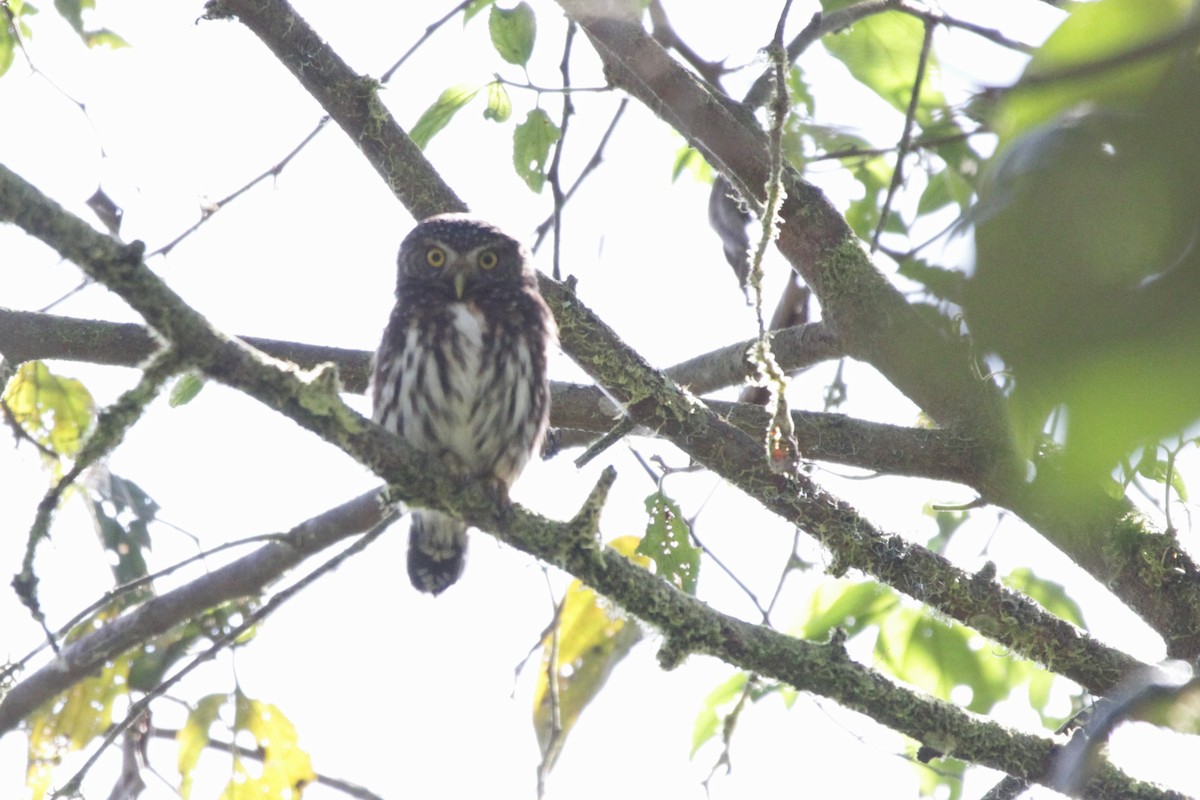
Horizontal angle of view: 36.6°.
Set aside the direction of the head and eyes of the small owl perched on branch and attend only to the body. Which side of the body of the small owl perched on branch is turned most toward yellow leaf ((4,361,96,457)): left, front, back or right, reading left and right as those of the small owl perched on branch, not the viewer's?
right

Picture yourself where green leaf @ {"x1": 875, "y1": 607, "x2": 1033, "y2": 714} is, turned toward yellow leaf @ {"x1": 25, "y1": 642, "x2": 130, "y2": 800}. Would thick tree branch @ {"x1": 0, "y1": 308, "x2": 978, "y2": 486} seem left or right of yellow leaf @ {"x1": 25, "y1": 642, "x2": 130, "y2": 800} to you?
left

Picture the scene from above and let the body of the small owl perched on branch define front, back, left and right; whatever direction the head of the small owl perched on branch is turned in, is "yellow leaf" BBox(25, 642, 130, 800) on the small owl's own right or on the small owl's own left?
on the small owl's own right

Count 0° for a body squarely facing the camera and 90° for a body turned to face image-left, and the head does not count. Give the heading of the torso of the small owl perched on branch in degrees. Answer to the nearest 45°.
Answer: approximately 0°

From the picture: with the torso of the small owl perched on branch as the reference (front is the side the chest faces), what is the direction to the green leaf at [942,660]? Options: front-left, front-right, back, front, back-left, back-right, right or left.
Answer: left

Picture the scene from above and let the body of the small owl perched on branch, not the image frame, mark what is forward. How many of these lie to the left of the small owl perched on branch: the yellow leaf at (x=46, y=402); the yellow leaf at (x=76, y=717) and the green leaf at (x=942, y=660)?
1
